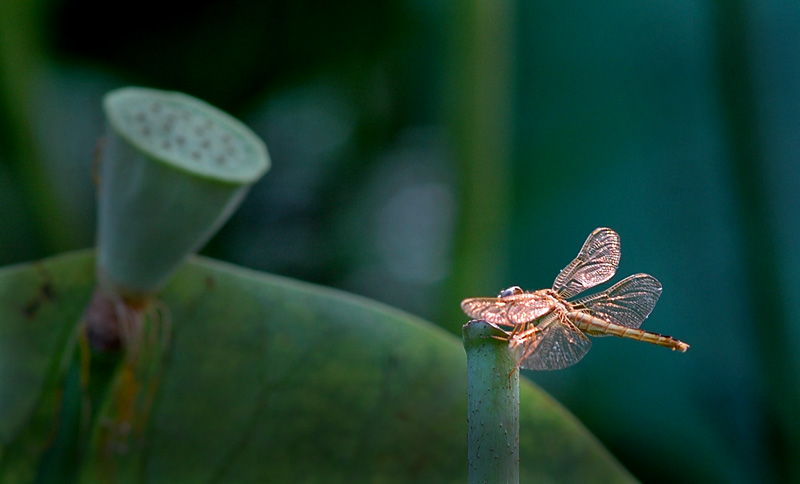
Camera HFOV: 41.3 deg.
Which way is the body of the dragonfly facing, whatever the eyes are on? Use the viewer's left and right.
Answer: facing away from the viewer and to the left of the viewer
